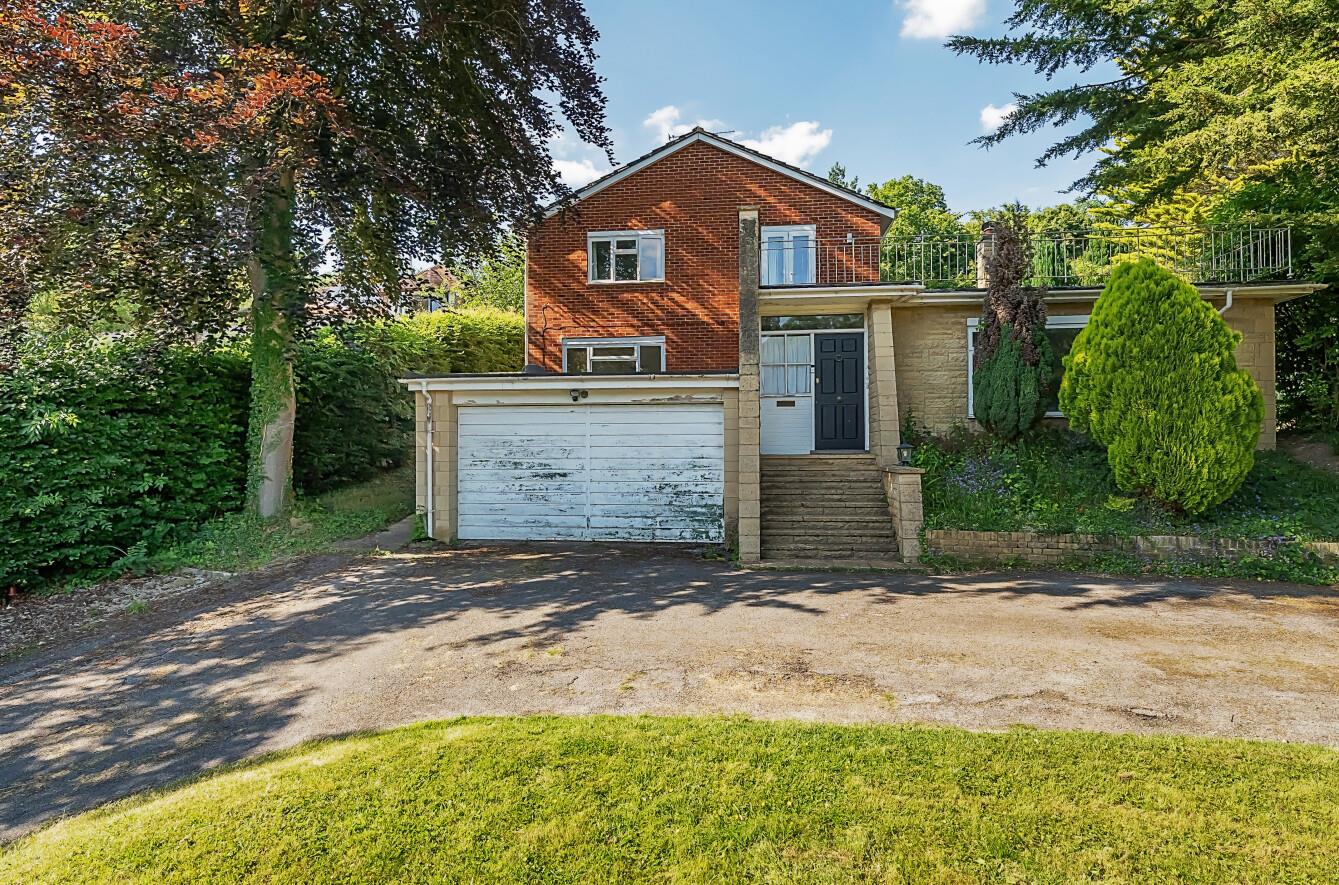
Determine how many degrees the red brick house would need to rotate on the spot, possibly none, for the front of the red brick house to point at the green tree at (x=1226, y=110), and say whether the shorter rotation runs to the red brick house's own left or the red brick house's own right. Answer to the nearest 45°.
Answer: approximately 135° to the red brick house's own left

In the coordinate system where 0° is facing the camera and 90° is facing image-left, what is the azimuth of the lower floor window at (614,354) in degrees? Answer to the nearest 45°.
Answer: approximately 0°

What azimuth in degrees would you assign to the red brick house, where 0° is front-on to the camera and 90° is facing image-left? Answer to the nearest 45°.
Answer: approximately 0°

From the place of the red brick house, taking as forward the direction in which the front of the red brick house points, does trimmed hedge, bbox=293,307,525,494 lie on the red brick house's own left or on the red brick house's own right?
on the red brick house's own right

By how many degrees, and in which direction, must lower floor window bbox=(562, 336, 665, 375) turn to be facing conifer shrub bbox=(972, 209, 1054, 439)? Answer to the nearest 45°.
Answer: approximately 45° to its left

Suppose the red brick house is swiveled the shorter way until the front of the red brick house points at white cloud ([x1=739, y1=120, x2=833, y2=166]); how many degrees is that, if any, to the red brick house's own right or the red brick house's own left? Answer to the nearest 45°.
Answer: approximately 180°

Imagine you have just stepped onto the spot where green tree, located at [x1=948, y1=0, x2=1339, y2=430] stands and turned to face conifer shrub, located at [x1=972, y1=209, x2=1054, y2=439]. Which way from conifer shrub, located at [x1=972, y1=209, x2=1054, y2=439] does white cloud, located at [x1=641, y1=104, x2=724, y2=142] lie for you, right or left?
right

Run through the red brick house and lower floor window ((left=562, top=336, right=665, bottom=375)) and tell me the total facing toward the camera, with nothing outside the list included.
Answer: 2

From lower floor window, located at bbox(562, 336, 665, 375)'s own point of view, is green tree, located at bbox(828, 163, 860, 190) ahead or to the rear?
to the rear
